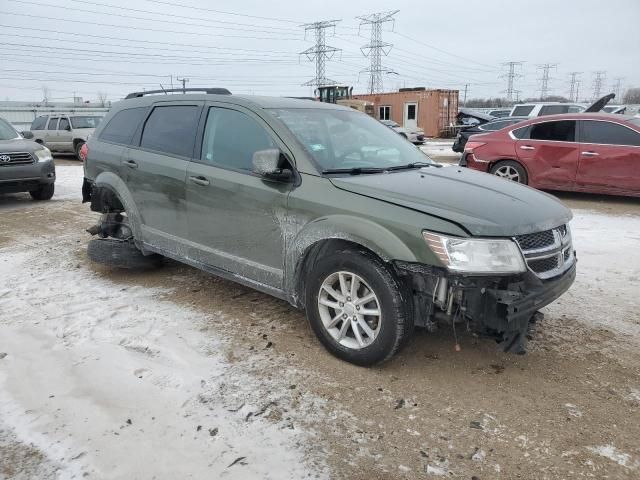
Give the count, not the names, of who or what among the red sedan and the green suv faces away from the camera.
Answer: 0

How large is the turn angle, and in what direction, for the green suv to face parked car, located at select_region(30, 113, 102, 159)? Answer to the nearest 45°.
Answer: approximately 180°

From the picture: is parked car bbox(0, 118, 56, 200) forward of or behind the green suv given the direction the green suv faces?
behind

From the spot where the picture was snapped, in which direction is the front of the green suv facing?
facing the viewer and to the right of the viewer

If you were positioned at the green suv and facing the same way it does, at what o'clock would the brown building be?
The brown building is roughly at 8 o'clock from the green suv.

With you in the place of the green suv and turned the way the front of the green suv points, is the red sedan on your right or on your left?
on your left

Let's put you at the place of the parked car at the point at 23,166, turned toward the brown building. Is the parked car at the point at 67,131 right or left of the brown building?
left

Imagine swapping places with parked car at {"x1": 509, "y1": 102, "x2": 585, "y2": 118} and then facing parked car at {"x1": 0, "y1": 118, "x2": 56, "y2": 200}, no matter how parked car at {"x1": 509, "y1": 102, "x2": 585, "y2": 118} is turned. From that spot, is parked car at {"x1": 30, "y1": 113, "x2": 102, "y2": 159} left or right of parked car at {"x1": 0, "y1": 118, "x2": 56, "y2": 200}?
right
